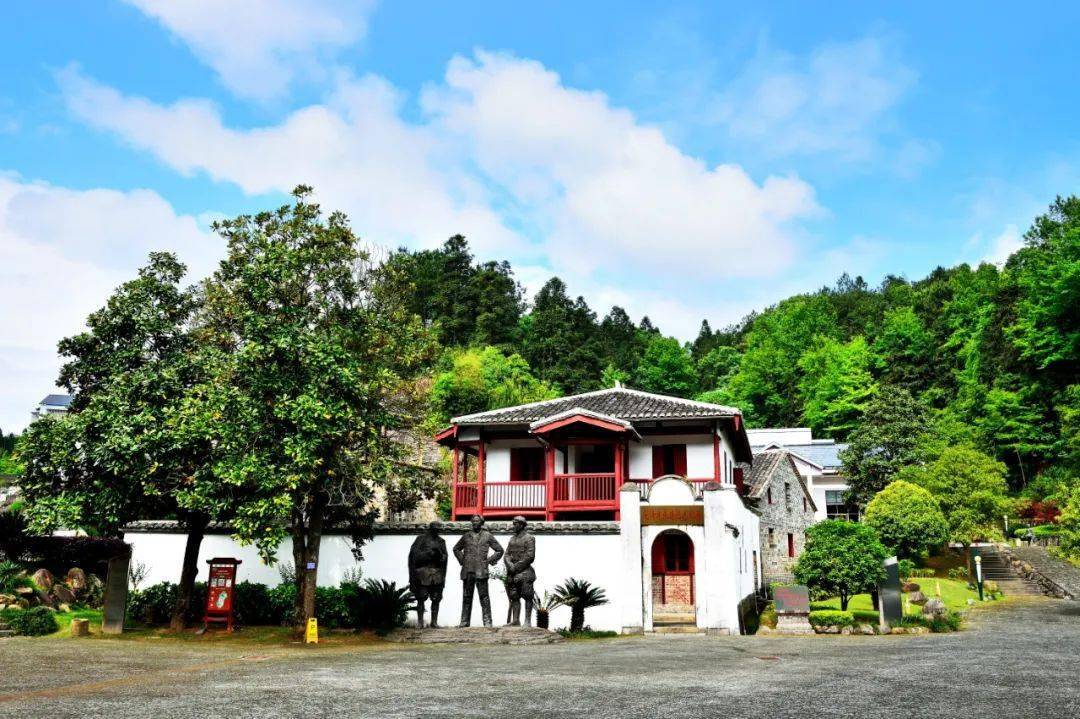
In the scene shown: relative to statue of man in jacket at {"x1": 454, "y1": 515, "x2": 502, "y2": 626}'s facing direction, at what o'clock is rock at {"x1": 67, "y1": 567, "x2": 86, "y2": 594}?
The rock is roughly at 4 o'clock from the statue of man in jacket.

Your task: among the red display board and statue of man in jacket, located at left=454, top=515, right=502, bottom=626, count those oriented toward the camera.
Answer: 2

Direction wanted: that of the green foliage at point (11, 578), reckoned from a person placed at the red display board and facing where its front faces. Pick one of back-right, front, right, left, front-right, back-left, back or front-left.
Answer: back-right

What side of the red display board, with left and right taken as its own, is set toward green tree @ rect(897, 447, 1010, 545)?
left

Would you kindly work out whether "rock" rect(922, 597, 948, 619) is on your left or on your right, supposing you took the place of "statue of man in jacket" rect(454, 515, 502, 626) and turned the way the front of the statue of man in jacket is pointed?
on your left

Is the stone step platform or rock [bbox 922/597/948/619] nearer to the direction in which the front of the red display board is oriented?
the stone step platform

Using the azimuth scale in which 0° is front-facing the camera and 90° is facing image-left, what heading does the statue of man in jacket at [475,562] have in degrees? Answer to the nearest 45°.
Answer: approximately 0°

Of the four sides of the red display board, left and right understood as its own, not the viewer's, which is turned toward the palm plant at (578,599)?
left

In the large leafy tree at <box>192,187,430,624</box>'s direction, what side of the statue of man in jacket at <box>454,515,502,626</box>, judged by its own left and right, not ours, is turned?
right

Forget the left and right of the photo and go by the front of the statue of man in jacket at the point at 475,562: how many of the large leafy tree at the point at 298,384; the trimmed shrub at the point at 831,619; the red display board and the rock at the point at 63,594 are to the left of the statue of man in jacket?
1

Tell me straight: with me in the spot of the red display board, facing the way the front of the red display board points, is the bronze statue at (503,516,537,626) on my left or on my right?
on my left

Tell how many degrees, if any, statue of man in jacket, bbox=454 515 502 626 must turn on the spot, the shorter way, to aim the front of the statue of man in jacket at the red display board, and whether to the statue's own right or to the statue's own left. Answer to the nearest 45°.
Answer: approximately 90° to the statue's own right

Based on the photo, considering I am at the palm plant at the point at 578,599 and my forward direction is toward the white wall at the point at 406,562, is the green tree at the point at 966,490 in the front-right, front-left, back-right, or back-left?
back-right
